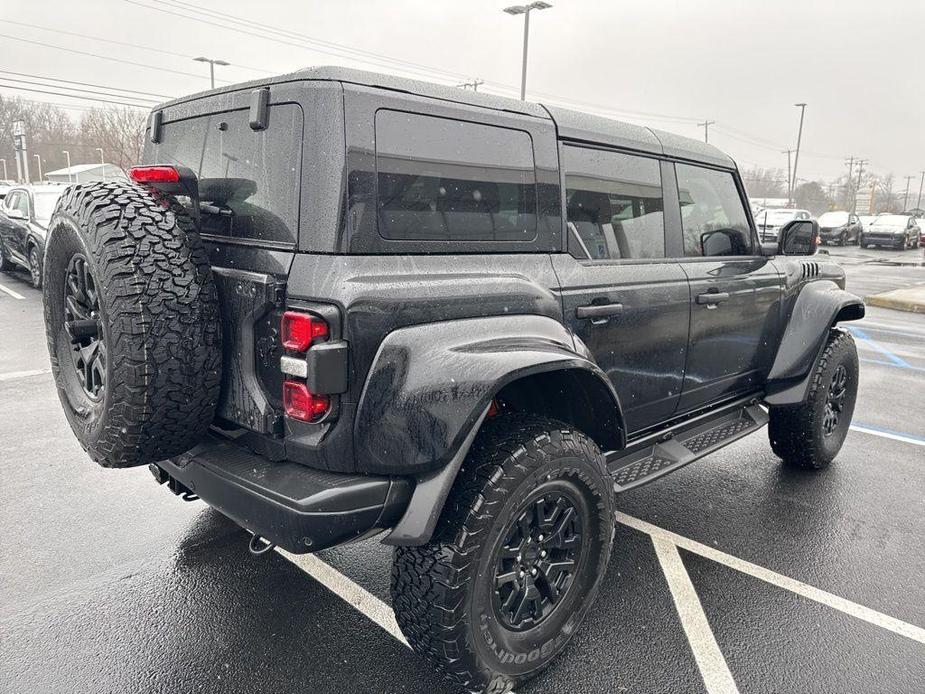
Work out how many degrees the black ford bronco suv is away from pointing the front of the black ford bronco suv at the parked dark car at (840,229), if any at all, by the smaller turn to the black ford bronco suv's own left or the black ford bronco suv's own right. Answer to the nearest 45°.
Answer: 0° — it already faces it

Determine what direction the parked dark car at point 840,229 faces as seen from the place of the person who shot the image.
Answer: facing the viewer and to the left of the viewer

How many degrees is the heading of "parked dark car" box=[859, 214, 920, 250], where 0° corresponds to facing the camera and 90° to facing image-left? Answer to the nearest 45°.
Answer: approximately 45°

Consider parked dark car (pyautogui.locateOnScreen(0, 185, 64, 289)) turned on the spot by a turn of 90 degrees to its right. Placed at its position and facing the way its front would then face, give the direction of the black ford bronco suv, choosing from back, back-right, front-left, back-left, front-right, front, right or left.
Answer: front-left

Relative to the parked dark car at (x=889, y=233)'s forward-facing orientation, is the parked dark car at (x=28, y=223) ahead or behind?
ahead

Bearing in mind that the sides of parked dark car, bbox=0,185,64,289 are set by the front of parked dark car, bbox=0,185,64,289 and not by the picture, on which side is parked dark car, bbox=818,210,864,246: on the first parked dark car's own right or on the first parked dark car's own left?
on the first parked dark car's own left

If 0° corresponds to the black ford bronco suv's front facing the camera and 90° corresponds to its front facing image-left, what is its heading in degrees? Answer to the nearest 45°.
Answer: approximately 225°

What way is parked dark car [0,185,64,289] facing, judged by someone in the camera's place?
facing the viewer and to the right of the viewer

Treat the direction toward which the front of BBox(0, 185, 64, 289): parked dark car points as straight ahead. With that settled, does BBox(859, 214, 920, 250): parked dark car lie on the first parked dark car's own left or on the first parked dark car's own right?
on the first parked dark car's own left
